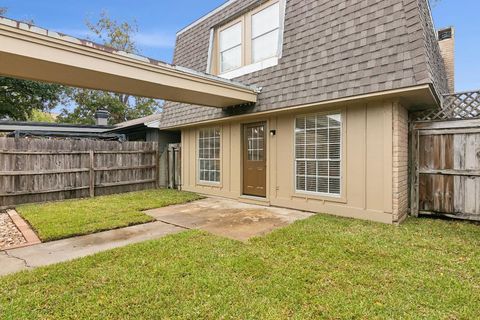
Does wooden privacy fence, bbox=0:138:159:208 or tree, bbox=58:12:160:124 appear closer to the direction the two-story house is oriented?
the wooden privacy fence

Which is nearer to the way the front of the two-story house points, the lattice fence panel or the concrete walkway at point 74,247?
the concrete walkway

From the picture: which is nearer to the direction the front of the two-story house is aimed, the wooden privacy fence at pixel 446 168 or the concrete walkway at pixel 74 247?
the concrete walkway

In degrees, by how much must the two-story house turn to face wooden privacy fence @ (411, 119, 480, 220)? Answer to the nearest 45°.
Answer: approximately 135° to its left

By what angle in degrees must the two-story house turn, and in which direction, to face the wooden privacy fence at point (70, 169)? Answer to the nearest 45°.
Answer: approximately 45° to its right

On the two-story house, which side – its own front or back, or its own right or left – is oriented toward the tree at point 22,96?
right

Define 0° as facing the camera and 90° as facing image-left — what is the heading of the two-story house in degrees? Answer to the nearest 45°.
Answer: approximately 45°

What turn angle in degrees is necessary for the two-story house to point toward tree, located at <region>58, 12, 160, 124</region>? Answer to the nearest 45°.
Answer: approximately 90° to its right

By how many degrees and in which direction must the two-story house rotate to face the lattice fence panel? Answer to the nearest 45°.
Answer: approximately 135° to its left

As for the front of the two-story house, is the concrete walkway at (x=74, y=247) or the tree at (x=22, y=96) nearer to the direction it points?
the concrete walkway

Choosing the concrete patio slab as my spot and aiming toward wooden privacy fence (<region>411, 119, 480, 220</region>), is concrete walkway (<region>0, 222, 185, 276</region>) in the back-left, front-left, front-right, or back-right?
back-right
